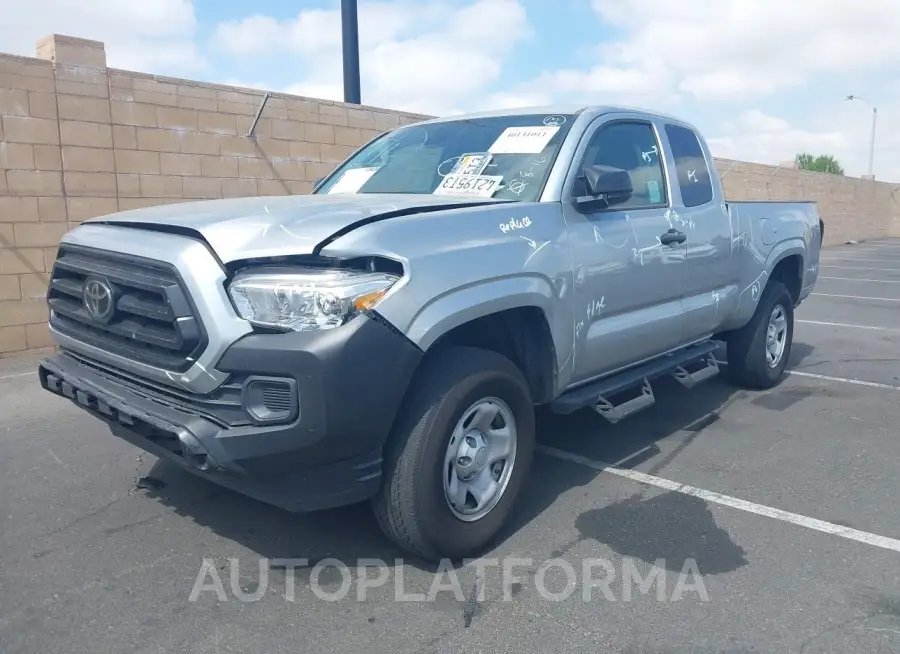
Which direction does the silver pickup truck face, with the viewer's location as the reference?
facing the viewer and to the left of the viewer

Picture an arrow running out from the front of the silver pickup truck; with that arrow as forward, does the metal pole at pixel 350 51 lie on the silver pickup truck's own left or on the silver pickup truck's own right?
on the silver pickup truck's own right
